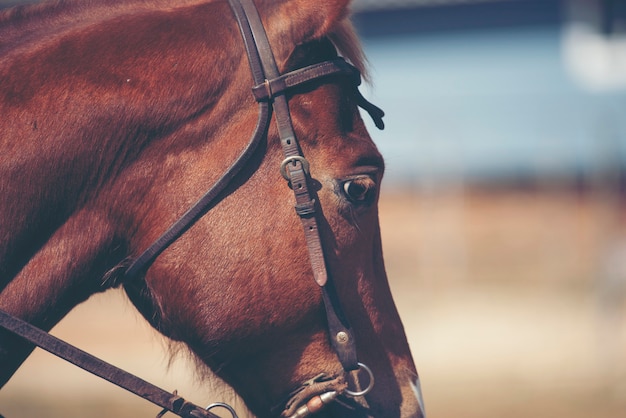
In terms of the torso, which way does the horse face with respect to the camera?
to the viewer's right
